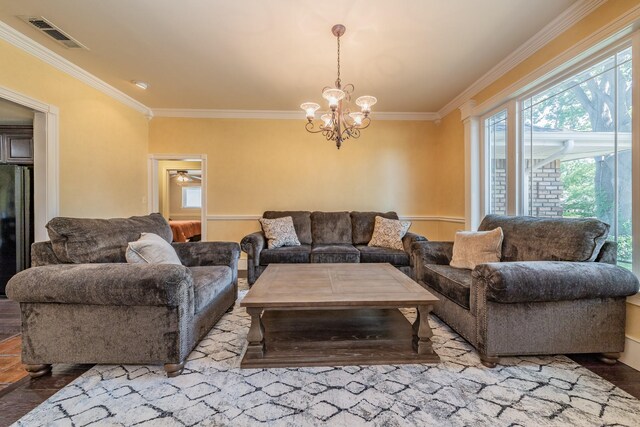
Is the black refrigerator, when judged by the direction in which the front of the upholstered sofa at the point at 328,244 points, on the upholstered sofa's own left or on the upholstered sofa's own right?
on the upholstered sofa's own right

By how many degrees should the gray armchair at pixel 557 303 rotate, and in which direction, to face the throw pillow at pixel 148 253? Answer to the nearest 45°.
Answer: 0° — it already faces it

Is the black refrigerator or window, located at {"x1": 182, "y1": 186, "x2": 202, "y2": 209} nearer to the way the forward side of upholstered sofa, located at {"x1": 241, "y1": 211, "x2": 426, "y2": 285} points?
the black refrigerator

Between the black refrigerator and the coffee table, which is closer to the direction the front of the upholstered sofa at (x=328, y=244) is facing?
the coffee table

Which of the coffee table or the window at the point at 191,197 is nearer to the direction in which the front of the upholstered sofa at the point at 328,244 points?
the coffee table

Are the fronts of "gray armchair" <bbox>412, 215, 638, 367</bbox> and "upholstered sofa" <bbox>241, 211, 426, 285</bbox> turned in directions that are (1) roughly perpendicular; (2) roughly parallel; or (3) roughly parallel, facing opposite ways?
roughly perpendicular

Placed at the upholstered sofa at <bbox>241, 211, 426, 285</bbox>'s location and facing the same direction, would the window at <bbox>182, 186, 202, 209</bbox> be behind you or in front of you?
behind

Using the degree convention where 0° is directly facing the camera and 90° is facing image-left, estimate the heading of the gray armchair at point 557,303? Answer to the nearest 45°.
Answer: approximately 45°

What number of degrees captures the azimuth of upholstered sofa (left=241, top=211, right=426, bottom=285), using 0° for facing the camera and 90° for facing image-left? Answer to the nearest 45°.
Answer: approximately 0°
